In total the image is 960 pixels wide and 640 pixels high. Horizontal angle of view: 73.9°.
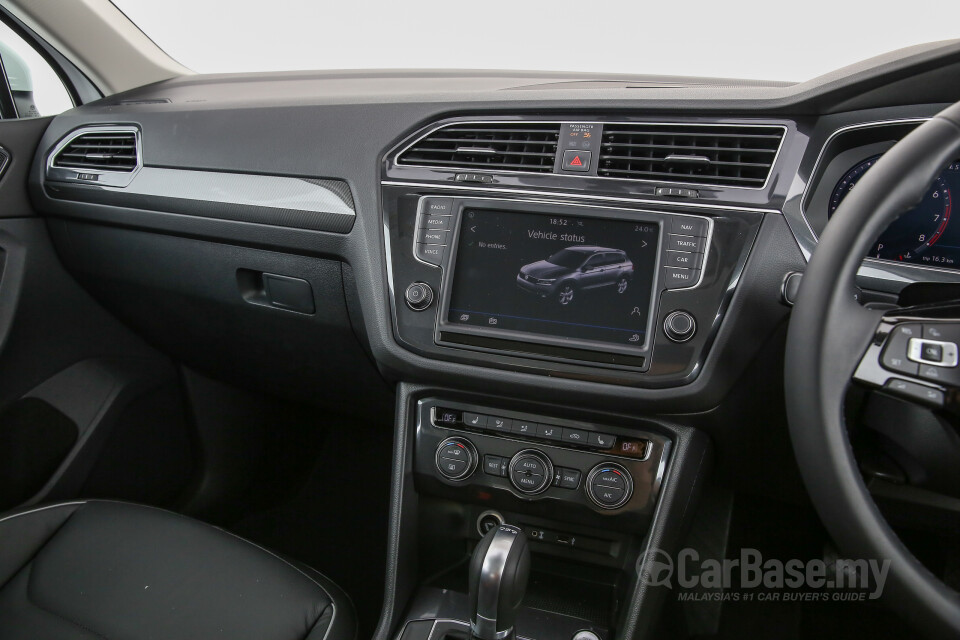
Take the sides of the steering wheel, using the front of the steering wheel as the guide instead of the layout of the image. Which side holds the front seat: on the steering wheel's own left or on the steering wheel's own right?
on the steering wheel's own right

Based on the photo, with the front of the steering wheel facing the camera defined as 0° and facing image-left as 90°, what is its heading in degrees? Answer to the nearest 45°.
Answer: approximately 0°
